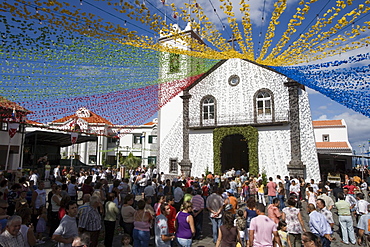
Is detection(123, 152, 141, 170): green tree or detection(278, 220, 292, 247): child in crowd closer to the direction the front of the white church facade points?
the child in crowd

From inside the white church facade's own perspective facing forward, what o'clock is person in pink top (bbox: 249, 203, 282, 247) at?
The person in pink top is roughly at 12 o'clock from the white church facade.

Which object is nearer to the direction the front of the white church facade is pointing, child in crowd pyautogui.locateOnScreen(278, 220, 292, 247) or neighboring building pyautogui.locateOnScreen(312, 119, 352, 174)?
the child in crowd

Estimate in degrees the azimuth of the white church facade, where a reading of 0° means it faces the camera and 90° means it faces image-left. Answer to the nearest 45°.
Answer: approximately 0°

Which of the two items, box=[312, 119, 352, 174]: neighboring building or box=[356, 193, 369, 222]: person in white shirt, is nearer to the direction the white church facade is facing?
the person in white shirt

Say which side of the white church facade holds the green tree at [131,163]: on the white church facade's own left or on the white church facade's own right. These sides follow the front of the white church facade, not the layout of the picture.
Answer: on the white church facade's own right

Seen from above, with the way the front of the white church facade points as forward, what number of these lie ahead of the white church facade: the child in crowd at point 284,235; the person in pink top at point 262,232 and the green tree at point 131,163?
2

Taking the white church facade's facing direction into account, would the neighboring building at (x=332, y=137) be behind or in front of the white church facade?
behind

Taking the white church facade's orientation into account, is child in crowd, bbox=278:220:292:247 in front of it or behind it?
in front

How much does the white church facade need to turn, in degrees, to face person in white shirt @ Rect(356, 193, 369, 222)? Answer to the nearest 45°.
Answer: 0° — it already faces them

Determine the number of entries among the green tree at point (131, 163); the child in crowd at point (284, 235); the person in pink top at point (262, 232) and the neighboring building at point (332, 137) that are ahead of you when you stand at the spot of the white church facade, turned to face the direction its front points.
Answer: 2
